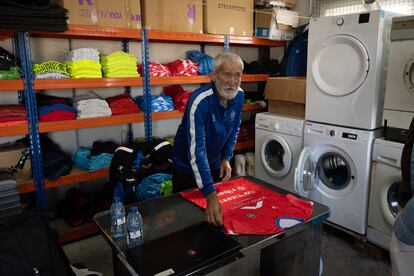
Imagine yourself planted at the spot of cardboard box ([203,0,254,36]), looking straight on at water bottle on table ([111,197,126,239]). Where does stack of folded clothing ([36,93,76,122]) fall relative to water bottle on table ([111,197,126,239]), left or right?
right

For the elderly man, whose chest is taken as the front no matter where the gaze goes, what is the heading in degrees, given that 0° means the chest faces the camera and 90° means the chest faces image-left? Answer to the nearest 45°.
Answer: approximately 315°

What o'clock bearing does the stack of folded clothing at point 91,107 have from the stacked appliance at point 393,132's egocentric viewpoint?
The stack of folded clothing is roughly at 1 o'clock from the stacked appliance.

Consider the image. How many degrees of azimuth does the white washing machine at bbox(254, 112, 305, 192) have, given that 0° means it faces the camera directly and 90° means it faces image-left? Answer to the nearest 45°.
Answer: approximately 45°

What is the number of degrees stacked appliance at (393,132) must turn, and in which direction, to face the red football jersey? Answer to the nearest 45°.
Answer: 0° — it already faces it

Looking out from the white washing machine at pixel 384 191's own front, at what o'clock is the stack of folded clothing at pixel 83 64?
The stack of folded clothing is roughly at 1 o'clock from the white washing machine.

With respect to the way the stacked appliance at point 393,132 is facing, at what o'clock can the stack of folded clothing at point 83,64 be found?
The stack of folded clothing is roughly at 1 o'clock from the stacked appliance.

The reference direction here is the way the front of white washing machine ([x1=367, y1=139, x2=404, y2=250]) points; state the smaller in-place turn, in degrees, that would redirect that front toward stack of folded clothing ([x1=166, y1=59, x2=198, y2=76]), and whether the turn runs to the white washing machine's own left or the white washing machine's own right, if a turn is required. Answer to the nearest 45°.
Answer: approximately 45° to the white washing machine's own right

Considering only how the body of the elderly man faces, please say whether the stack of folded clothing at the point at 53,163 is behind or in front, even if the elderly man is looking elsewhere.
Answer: behind
